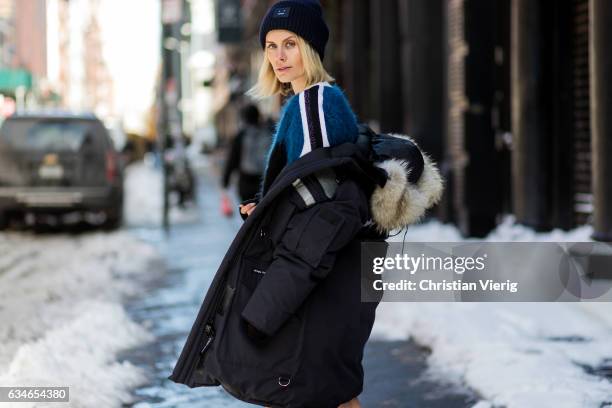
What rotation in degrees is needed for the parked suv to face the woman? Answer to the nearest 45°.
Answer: approximately 180°

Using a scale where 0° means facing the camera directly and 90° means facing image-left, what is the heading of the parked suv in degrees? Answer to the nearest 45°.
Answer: approximately 180°

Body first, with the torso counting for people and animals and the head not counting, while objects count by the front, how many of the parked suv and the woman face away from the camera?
1

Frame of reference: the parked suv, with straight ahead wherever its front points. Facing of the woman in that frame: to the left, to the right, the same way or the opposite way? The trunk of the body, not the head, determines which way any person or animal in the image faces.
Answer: to the left

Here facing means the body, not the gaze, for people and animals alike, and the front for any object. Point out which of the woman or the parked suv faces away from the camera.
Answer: the parked suv

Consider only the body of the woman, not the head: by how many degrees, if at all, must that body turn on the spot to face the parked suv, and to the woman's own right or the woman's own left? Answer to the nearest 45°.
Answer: approximately 90° to the woman's own right

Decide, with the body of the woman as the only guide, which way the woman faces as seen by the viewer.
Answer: to the viewer's left
